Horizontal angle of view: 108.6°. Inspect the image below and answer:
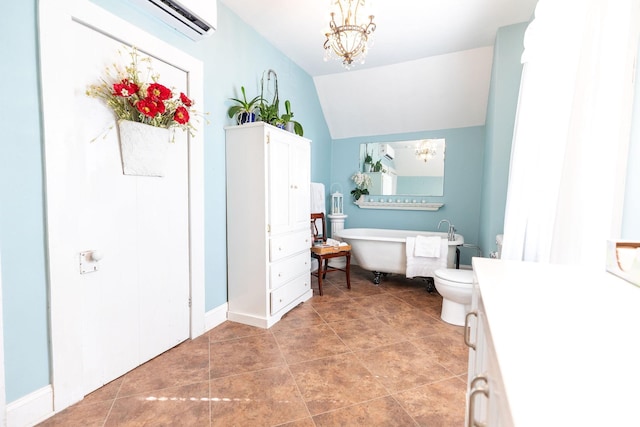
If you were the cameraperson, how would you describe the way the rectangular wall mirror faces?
facing the viewer

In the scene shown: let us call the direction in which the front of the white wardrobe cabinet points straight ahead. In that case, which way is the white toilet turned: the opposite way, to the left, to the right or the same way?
the opposite way

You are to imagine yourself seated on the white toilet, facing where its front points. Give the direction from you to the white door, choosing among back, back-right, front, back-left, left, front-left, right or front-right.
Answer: front-left

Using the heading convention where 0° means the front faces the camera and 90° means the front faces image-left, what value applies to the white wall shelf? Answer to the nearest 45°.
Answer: approximately 0°

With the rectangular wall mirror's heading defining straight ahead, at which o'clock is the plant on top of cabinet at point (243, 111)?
The plant on top of cabinet is roughly at 1 o'clock from the rectangular wall mirror.

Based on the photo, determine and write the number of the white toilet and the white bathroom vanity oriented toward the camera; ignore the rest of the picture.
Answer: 0

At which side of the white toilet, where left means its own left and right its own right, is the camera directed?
left

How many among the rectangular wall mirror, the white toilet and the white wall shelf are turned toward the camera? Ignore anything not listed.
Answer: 2

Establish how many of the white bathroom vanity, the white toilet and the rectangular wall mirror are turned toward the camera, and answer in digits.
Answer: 1

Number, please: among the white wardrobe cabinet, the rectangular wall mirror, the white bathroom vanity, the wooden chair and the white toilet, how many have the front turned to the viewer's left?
2

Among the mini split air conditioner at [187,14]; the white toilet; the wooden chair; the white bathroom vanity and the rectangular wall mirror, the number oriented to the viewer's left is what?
2

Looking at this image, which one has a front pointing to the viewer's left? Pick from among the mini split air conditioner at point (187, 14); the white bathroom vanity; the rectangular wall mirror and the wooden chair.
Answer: the white bathroom vanity

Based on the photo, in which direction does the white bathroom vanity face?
to the viewer's left

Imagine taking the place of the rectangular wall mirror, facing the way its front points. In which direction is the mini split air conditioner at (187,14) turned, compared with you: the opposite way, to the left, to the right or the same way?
to the left

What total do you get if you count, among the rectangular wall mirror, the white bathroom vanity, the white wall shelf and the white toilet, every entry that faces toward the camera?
2
